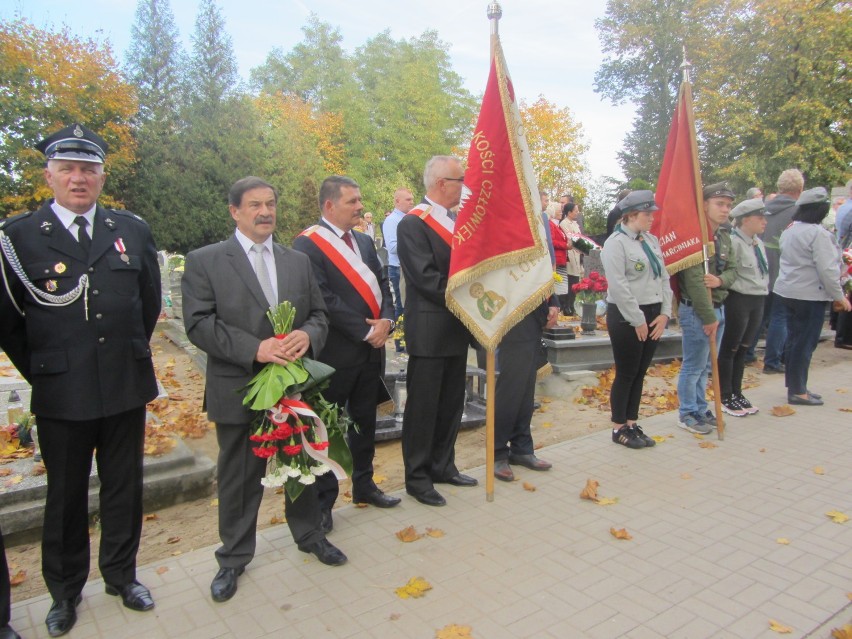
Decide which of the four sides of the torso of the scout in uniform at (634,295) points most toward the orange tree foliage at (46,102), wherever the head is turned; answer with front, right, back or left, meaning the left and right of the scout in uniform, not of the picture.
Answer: back

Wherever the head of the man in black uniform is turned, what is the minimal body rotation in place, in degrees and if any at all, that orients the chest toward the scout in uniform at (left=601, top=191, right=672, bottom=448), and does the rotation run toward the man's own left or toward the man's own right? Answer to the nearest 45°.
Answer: approximately 90° to the man's own left

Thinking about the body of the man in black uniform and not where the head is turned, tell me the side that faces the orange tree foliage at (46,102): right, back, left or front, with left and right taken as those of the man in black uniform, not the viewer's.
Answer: back

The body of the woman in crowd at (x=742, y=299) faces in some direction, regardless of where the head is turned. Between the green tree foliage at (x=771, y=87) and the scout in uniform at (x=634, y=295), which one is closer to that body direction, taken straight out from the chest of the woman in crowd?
the scout in uniform

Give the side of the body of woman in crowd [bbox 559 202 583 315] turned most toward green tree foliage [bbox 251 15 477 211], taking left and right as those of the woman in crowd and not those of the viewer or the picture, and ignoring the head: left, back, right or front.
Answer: back

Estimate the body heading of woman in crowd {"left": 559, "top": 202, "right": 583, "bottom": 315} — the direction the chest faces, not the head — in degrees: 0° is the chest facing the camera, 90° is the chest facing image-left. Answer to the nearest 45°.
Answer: approximately 315°

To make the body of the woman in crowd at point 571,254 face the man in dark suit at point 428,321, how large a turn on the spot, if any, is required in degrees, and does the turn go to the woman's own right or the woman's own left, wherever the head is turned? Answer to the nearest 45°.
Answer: approximately 45° to the woman's own right

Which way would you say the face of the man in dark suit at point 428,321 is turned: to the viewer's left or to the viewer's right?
to the viewer's right

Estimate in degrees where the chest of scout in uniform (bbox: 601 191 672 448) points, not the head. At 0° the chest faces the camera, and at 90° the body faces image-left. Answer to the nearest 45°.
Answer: approximately 315°

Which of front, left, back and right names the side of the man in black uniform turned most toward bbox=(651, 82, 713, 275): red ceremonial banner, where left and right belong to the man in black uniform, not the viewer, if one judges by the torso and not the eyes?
left

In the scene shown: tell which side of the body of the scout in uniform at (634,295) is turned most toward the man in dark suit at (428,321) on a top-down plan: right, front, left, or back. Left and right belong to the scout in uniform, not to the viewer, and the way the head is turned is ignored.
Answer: right
